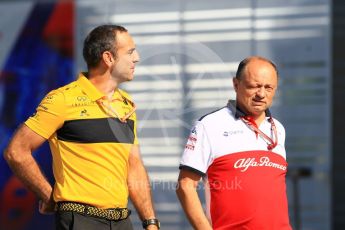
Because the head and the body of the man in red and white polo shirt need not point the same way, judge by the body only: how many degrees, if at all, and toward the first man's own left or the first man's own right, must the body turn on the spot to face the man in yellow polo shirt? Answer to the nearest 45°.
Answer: approximately 135° to the first man's own right

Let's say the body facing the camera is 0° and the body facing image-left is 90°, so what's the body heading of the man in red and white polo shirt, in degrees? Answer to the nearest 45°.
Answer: approximately 315°

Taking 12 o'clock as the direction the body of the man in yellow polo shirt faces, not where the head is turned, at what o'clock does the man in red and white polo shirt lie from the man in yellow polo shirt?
The man in red and white polo shirt is roughly at 11 o'clock from the man in yellow polo shirt.

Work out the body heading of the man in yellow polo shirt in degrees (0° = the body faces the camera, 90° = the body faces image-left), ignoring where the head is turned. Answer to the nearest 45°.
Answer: approximately 315°

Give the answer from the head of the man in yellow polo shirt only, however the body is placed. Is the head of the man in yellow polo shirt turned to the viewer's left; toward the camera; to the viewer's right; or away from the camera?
to the viewer's right
